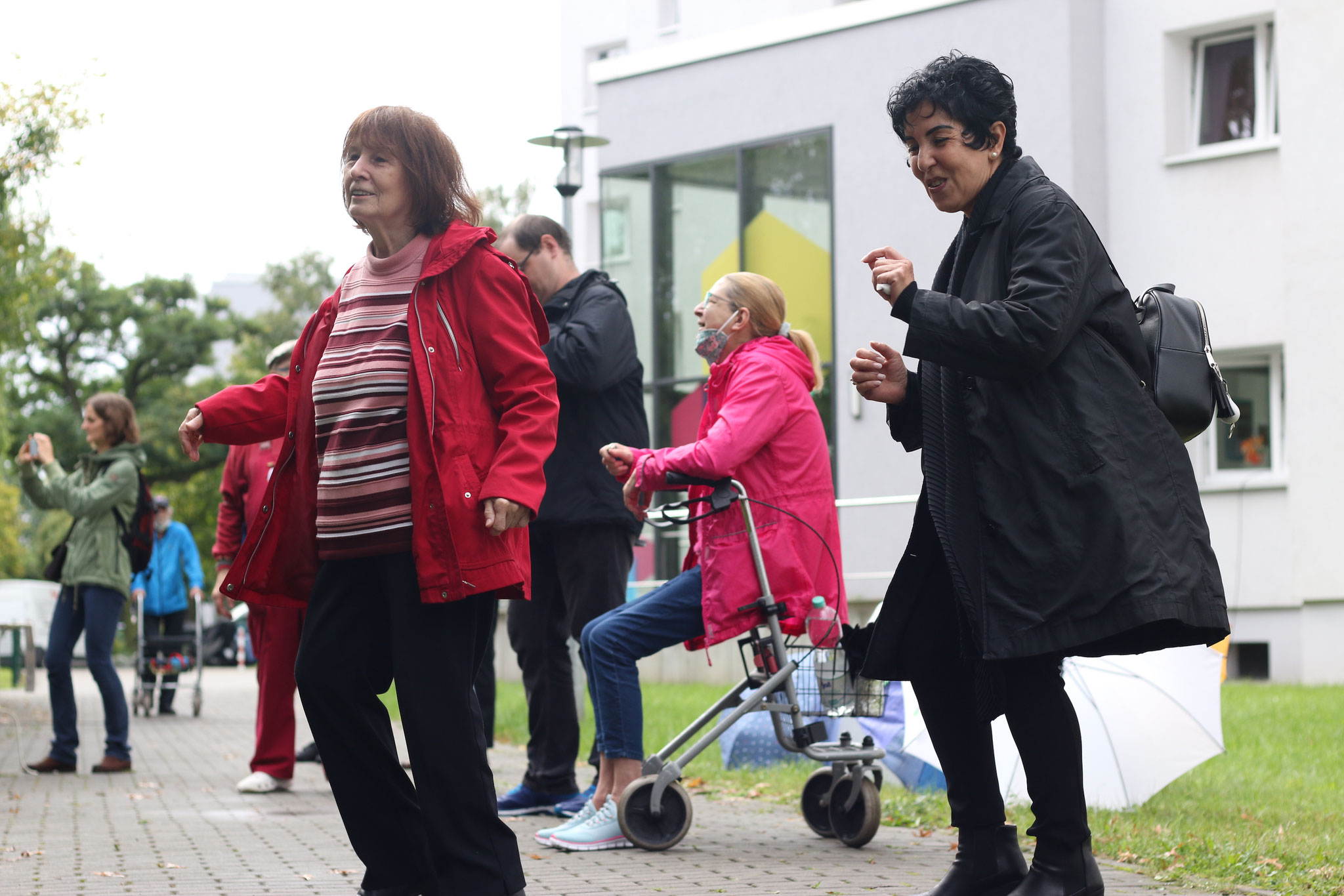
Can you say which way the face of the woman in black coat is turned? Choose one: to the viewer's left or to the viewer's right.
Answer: to the viewer's left

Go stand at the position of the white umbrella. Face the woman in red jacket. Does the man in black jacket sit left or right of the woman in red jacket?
right

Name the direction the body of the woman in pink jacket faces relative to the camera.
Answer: to the viewer's left

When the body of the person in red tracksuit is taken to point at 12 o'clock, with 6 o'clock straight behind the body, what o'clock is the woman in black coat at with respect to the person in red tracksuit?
The woman in black coat is roughly at 10 o'clock from the person in red tracksuit.

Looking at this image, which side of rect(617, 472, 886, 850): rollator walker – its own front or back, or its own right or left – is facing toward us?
right

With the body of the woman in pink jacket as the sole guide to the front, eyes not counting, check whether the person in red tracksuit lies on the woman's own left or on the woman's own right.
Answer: on the woman's own right

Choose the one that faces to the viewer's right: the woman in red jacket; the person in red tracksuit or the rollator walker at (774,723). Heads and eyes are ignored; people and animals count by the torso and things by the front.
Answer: the rollator walker

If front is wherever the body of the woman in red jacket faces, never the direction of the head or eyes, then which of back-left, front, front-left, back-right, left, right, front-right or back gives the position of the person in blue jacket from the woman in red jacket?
back-right

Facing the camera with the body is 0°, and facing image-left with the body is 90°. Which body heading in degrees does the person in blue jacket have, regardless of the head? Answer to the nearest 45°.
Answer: approximately 0°

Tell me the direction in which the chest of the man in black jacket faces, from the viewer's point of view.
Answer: to the viewer's left

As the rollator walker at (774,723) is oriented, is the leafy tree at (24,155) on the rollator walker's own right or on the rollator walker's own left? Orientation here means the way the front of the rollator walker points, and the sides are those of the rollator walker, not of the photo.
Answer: on the rollator walker's own left

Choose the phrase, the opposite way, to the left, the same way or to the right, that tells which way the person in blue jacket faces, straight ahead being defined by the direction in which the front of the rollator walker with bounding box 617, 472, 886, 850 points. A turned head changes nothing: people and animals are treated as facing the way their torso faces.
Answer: to the right
